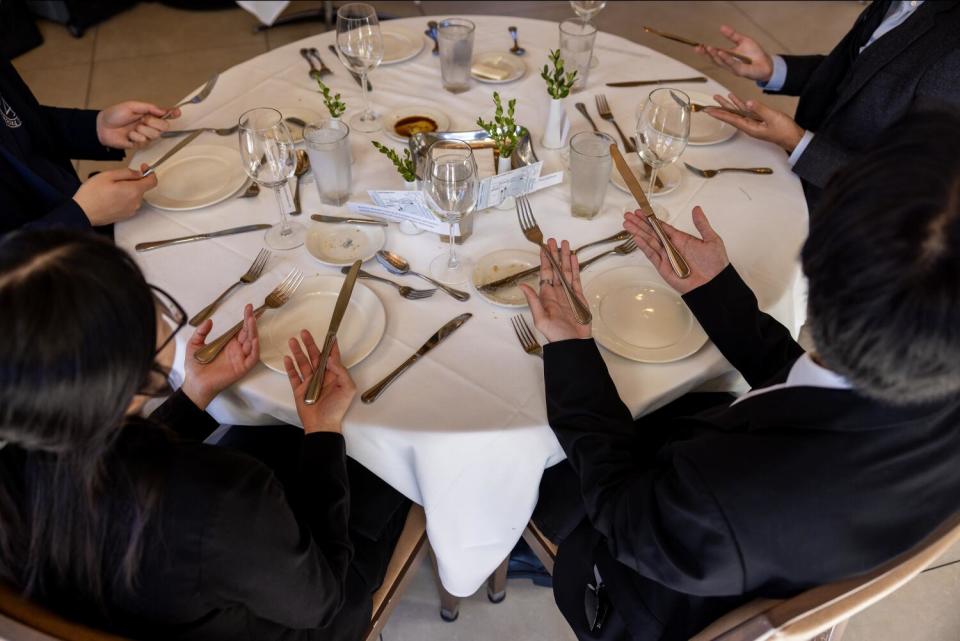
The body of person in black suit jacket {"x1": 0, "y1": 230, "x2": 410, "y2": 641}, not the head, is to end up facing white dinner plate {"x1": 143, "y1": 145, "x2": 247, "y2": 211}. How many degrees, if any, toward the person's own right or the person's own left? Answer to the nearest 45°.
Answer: approximately 45° to the person's own left

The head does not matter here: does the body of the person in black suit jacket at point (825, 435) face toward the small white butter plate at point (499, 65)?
yes

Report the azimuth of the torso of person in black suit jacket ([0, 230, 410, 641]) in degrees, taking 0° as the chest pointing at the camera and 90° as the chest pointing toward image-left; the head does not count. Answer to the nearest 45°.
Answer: approximately 225°

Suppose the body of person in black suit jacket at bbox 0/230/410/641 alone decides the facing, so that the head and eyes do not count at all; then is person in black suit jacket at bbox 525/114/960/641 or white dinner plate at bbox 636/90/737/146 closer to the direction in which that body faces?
the white dinner plate

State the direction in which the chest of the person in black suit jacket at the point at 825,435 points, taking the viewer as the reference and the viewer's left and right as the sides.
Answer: facing away from the viewer and to the left of the viewer

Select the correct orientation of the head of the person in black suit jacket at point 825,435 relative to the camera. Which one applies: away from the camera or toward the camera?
away from the camera

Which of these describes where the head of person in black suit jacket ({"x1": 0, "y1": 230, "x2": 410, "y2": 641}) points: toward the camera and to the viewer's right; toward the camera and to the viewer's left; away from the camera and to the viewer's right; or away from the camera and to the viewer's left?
away from the camera and to the viewer's right

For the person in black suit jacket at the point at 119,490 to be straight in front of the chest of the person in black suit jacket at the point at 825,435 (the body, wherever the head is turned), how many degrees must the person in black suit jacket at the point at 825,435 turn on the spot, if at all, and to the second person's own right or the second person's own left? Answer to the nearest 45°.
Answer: approximately 90° to the second person's own left
